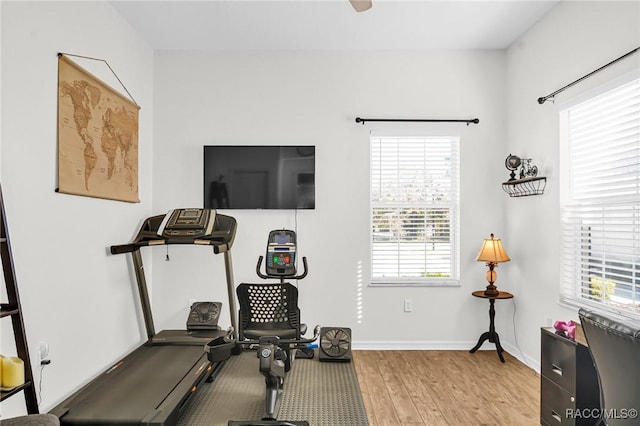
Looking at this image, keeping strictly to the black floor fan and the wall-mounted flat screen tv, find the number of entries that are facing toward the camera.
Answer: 2

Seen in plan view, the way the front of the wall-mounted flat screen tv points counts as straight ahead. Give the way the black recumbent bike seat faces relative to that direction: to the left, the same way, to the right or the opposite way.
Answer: the opposite way

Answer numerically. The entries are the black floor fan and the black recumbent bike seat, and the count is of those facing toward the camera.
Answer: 1

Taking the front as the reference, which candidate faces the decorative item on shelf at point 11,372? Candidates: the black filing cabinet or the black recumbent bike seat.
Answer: the black filing cabinet

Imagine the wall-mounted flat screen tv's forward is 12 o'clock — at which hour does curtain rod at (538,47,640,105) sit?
The curtain rod is roughly at 10 o'clock from the wall-mounted flat screen tv.

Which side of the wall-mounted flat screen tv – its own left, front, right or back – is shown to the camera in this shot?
front

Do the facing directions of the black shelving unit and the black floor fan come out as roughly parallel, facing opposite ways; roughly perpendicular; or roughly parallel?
roughly perpendicular

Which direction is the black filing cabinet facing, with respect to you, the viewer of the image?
facing the viewer and to the left of the viewer

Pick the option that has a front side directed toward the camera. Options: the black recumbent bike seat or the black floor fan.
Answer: the black floor fan

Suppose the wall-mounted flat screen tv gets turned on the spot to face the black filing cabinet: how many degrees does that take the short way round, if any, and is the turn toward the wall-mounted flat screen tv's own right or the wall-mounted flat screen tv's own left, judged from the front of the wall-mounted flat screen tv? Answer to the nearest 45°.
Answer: approximately 45° to the wall-mounted flat screen tv's own left

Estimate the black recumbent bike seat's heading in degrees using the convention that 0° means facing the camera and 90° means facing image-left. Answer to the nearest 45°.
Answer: approximately 180°

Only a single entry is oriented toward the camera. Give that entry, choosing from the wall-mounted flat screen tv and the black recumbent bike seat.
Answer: the wall-mounted flat screen tv

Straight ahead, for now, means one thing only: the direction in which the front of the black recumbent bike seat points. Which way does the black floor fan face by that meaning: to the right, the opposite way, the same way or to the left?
the opposite way

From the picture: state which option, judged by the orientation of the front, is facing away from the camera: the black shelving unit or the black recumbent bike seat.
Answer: the black recumbent bike seat

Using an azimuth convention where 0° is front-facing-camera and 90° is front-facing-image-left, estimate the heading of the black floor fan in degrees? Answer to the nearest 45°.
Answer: approximately 0°

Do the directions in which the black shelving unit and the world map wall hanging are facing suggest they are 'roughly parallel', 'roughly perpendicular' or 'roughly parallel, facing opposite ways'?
roughly parallel
